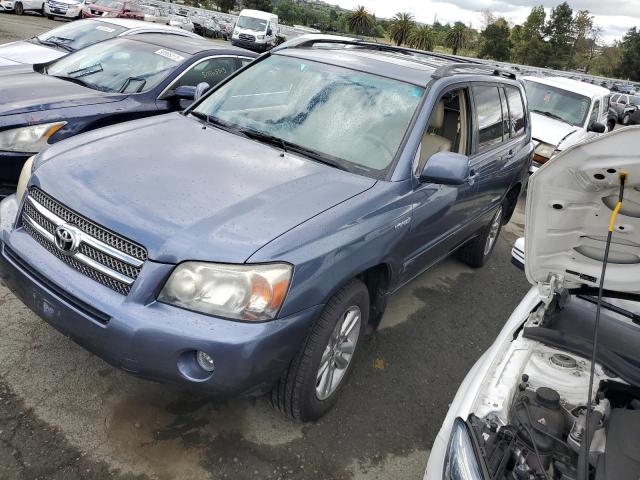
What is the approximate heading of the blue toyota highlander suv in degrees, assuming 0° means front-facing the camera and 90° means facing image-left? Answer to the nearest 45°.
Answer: approximately 45°

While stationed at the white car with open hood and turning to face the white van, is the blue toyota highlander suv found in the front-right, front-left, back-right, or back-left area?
front-left

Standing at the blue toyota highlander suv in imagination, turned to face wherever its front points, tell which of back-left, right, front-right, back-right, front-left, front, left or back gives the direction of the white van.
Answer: back-right

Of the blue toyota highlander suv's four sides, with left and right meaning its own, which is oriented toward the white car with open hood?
left

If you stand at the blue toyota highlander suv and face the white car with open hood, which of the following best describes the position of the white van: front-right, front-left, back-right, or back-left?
back-left

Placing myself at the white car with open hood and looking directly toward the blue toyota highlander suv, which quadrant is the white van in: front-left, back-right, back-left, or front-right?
front-right
